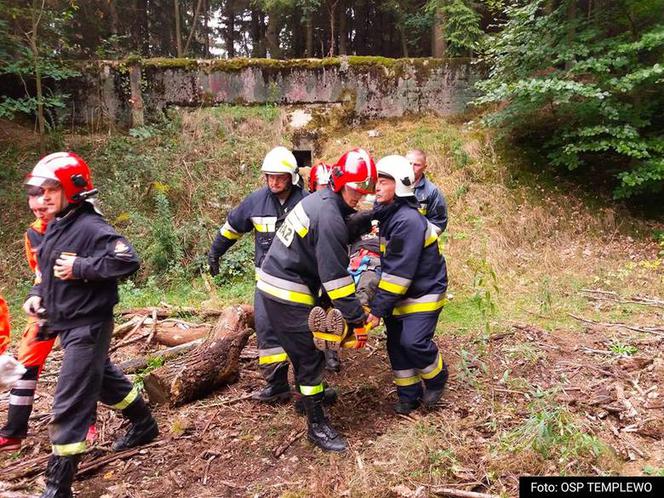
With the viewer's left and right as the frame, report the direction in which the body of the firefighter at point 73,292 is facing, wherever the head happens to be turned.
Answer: facing the viewer and to the left of the viewer

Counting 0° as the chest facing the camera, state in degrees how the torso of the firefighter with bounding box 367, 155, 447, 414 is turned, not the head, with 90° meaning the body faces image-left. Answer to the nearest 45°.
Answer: approximately 90°

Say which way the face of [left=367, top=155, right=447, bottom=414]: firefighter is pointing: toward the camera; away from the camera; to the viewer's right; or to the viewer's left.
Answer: to the viewer's left

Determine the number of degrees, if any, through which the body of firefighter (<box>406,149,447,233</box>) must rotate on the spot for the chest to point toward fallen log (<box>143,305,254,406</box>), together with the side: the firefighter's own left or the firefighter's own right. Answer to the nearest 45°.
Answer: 0° — they already face it

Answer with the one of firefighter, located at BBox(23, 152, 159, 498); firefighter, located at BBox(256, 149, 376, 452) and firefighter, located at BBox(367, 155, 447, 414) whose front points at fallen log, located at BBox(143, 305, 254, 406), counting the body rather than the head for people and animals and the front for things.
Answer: firefighter, located at BBox(367, 155, 447, 414)

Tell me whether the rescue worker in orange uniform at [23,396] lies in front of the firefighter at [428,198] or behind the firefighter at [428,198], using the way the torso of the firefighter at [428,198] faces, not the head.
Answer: in front

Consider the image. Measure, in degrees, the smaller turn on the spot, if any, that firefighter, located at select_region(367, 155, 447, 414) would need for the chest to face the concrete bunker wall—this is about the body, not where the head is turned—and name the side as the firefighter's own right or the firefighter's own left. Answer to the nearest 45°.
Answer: approximately 90° to the firefighter's own right

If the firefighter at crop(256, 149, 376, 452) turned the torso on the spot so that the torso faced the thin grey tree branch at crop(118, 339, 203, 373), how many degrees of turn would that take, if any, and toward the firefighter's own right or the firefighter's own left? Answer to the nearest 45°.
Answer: approximately 135° to the firefighter's own left
